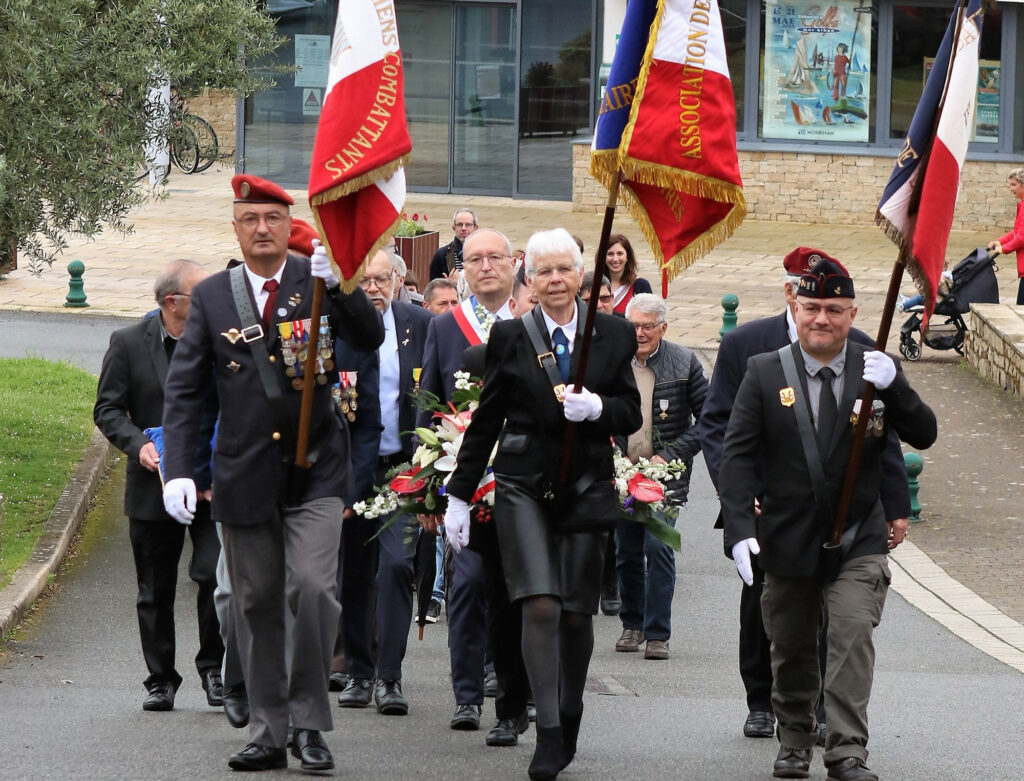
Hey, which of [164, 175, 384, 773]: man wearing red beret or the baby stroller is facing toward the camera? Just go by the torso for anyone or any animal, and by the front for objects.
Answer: the man wearing red beret

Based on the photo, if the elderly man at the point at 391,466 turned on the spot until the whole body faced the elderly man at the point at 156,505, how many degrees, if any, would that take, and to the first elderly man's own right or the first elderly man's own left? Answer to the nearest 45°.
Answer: approximately 90° to the first elderly man's own right

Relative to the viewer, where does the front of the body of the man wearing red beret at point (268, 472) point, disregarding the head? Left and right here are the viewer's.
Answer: facing the viewer

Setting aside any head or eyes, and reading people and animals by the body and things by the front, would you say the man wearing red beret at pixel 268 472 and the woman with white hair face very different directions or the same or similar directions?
same or similar directions

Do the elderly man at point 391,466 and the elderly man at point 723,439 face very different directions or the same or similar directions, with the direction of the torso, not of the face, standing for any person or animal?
same or similar directions

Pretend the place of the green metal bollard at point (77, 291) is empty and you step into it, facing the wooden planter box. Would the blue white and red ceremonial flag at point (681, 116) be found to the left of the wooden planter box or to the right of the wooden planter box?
right

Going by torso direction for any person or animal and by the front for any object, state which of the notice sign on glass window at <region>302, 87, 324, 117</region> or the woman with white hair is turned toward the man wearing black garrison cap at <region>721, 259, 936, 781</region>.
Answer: the notice sign on glass window

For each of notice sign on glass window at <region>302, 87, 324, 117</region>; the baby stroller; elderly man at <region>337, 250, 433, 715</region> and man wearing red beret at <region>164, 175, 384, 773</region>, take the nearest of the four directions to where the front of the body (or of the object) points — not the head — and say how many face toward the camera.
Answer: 3

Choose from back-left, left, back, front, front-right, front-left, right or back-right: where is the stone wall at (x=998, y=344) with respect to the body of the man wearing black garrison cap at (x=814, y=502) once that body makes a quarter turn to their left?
left

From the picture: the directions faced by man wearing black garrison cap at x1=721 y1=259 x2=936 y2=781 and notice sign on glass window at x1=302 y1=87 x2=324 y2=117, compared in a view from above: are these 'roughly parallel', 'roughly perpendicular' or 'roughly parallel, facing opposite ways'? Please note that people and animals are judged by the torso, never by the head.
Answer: roughly parallel

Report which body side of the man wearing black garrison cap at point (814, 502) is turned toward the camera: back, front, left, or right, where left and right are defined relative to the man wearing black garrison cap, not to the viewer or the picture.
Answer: front

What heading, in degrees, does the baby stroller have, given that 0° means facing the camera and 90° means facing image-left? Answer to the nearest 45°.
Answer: approximately 90°

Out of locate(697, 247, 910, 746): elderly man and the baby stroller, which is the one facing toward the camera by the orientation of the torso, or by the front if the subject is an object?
the elderly man
